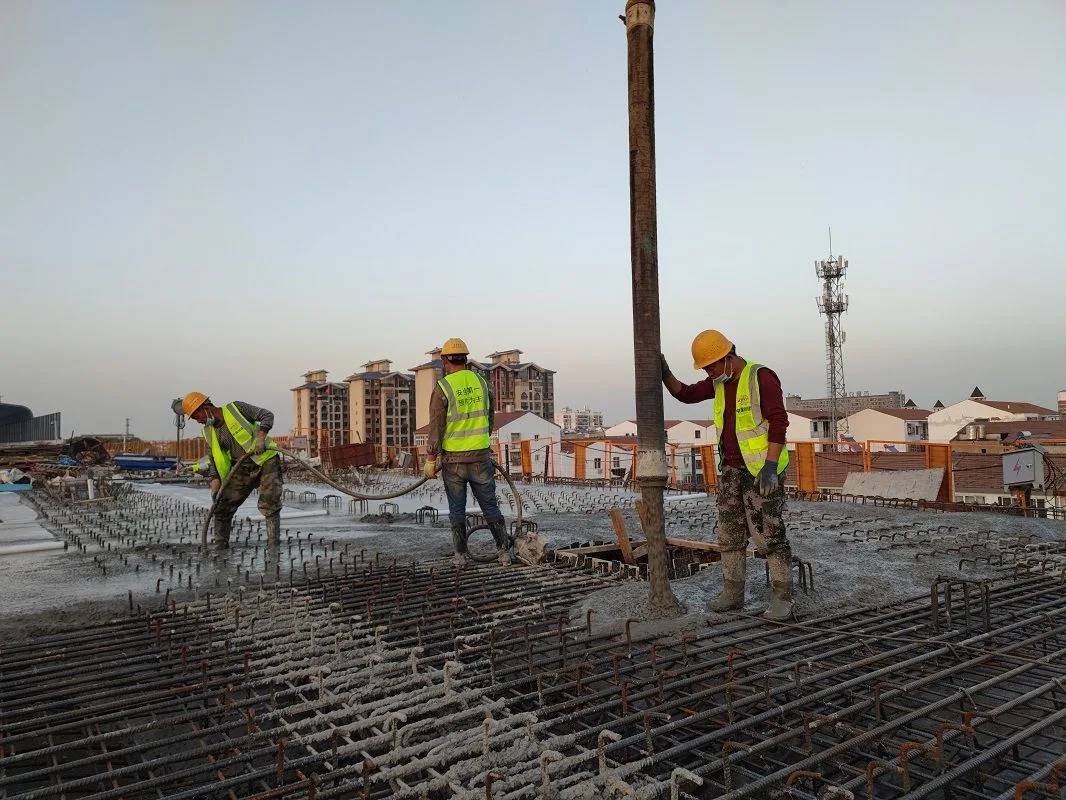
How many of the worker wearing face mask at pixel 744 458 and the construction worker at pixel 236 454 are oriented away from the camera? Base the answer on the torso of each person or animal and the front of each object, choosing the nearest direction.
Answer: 0

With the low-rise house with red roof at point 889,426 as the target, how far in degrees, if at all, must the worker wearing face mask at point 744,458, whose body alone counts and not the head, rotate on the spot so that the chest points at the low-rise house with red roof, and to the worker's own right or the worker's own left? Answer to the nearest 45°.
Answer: approximately 135° to the worker's own right

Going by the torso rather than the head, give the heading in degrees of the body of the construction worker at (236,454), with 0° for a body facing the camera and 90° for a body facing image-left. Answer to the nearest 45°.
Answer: approximately 45°

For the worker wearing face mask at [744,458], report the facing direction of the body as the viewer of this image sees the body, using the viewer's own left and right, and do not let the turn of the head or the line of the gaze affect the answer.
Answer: facing the viewer and to the left of the viewer

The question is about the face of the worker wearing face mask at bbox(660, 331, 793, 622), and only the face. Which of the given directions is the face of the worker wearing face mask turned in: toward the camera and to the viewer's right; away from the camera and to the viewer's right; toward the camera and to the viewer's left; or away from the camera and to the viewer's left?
toward the camera and to the viewer's left

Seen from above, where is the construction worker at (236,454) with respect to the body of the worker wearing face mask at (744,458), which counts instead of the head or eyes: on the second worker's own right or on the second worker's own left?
on the second worker's own right

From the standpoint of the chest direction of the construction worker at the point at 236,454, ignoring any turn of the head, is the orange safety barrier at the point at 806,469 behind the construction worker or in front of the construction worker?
behind

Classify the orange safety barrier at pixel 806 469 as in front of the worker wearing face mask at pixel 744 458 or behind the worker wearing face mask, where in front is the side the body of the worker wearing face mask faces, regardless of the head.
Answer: behind

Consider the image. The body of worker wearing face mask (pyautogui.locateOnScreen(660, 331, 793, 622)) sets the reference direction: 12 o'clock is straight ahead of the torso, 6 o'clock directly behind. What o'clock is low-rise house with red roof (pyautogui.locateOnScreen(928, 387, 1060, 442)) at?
The low-rise house with red roof is roughly at 5 o'clock from the worker wearing face mask.
